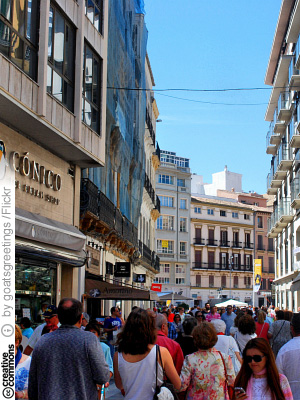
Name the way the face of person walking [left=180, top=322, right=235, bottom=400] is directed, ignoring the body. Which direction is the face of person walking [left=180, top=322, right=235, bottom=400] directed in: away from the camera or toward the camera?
away from the camera

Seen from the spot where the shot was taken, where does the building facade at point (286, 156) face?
facing to the left of the viewer

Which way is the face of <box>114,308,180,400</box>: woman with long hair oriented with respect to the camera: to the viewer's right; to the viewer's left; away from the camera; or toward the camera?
away from the camera

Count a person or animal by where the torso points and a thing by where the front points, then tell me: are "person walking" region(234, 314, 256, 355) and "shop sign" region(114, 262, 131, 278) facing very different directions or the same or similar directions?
very different directions

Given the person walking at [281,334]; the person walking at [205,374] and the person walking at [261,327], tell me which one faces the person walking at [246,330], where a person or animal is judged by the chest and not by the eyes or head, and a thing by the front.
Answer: the person walking at [205,374]

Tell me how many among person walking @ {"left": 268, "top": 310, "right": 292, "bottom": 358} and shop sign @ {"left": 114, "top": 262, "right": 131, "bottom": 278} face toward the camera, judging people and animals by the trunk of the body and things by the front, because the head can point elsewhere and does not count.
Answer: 1
